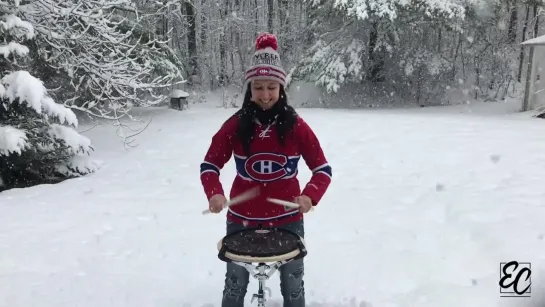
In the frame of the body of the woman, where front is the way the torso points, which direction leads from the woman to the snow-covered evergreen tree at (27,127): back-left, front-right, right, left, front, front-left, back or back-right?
back-right

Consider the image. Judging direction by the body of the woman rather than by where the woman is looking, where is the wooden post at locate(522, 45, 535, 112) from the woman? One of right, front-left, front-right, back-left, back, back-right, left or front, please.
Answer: back-left

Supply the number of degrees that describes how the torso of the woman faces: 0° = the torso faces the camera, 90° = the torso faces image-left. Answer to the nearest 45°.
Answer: approximately 0°
